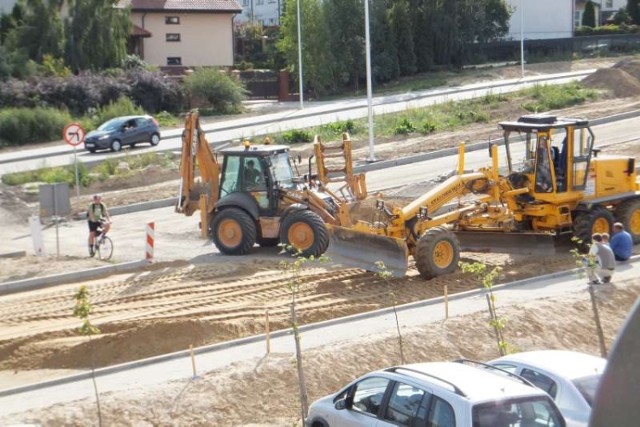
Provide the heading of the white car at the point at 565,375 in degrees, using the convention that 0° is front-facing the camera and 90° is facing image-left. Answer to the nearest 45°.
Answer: approximately 135°

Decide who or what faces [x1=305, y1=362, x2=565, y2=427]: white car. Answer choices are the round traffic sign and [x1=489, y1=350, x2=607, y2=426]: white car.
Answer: the round traffic sign

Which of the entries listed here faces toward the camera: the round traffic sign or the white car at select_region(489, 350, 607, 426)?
the round traffic sign

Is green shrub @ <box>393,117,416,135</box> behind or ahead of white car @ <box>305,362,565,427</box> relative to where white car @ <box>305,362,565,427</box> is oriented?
ahead

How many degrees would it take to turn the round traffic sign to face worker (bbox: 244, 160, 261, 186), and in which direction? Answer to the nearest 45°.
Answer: approximately 45° to its left

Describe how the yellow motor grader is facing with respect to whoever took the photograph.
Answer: facing the viewer and to the left of the viewer

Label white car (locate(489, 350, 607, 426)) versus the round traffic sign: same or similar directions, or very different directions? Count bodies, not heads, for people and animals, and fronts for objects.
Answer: very different directions

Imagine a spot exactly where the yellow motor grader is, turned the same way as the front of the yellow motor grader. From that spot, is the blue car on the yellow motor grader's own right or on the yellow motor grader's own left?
on the yellow motor grader's own right

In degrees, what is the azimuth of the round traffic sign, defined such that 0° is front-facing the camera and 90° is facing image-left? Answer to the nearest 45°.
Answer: approximately 0°

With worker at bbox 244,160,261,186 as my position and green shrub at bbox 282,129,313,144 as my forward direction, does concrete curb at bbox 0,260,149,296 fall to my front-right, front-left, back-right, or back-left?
back-left

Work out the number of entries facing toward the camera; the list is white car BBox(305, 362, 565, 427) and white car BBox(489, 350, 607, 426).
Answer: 0

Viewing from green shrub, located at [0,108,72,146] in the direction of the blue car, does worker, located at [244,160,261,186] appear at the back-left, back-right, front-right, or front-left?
front-right

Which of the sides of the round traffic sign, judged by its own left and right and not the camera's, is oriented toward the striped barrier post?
front

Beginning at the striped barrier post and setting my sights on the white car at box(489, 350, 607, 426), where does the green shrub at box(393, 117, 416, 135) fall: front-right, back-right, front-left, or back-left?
back-left

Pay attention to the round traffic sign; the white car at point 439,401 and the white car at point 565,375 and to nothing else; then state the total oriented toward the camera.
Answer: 1
